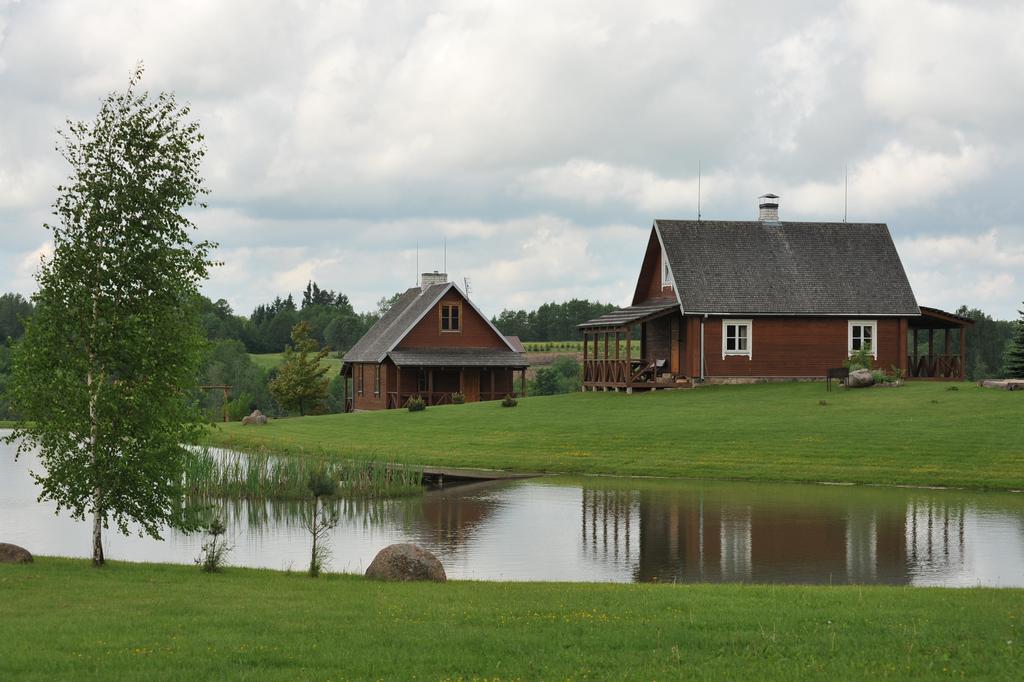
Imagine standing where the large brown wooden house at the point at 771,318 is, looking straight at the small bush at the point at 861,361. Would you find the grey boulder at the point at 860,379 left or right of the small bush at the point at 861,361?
right

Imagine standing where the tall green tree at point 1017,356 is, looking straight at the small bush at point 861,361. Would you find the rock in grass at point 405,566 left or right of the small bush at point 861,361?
left

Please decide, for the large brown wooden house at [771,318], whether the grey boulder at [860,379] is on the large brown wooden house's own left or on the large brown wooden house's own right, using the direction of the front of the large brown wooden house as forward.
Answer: on the large brown wooden house's own left

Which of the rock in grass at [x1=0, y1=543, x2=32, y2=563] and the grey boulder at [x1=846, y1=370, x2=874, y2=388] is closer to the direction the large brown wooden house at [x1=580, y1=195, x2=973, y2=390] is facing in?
the rock in grass

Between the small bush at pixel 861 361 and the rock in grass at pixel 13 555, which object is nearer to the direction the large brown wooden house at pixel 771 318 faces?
the rock in grass

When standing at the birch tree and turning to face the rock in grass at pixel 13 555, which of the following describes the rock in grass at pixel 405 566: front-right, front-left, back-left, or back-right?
back-left
